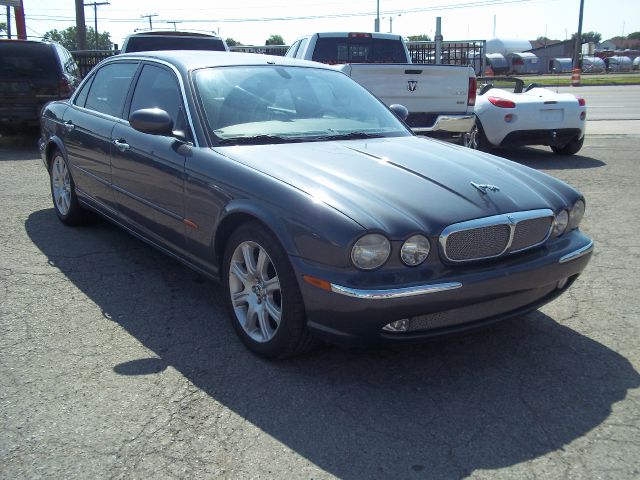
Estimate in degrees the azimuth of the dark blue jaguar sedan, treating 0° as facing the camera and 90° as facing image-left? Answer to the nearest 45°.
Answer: approximately 315°

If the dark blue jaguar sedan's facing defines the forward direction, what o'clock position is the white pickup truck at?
The white pickup truck is roughly at 8 o'clock from the dark blue jaguar sedan.

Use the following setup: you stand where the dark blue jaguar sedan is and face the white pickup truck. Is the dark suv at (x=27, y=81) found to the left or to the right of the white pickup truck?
left

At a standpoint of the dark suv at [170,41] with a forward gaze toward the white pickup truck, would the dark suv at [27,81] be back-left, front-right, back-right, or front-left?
back-right

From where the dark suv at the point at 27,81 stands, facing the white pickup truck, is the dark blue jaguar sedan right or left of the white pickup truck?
right

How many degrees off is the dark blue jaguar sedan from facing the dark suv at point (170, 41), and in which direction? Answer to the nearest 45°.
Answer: approximately 135° to its left

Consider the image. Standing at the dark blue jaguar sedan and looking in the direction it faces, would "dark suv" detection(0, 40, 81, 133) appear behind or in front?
behind
